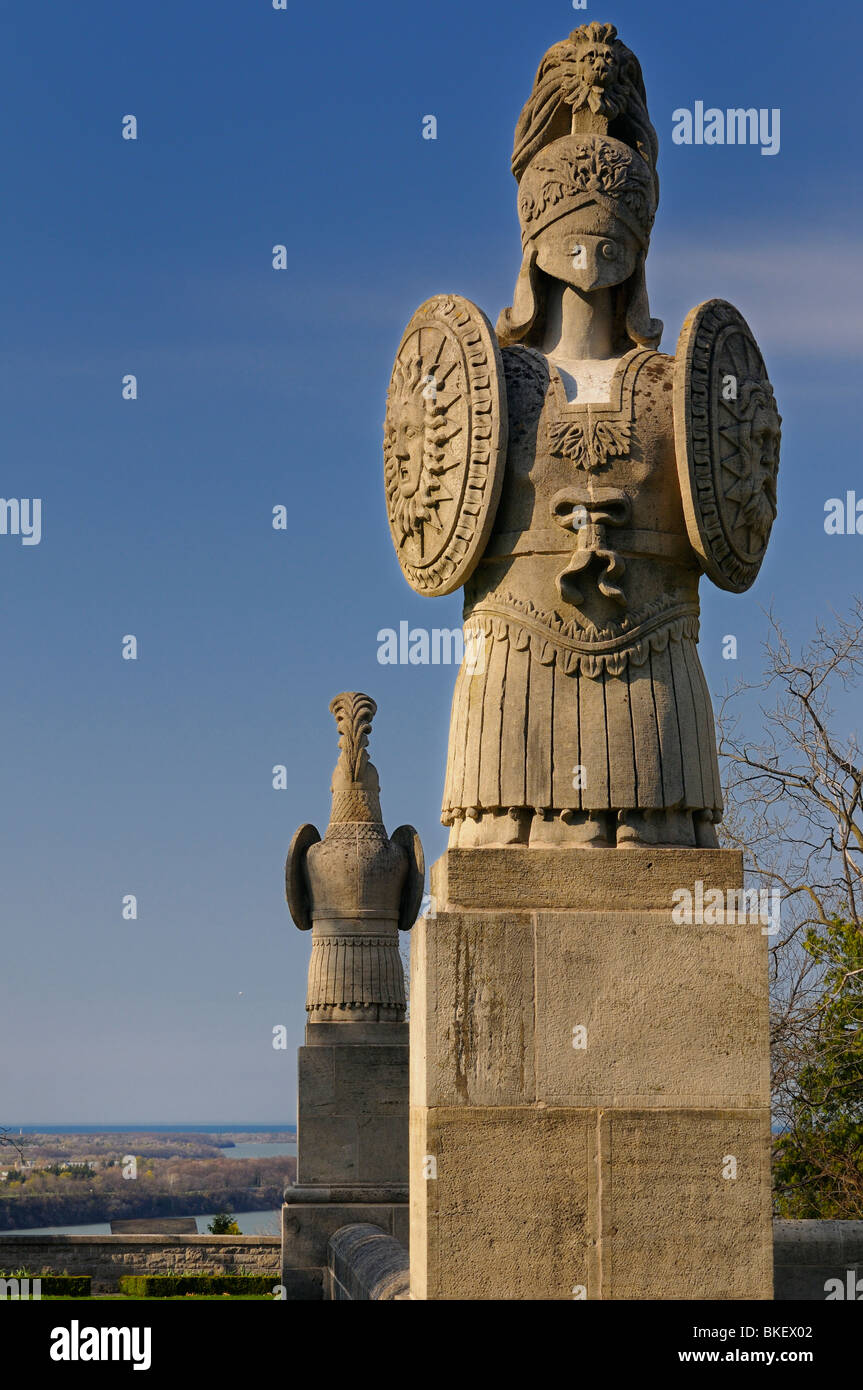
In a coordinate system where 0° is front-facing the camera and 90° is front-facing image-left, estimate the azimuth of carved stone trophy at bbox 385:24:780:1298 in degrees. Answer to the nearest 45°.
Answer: approximately 0°

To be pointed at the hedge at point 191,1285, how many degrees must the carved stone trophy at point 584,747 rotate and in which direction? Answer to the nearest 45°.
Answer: approximately 180°

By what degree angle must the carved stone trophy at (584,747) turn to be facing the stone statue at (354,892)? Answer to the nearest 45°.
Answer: approximately 180°
